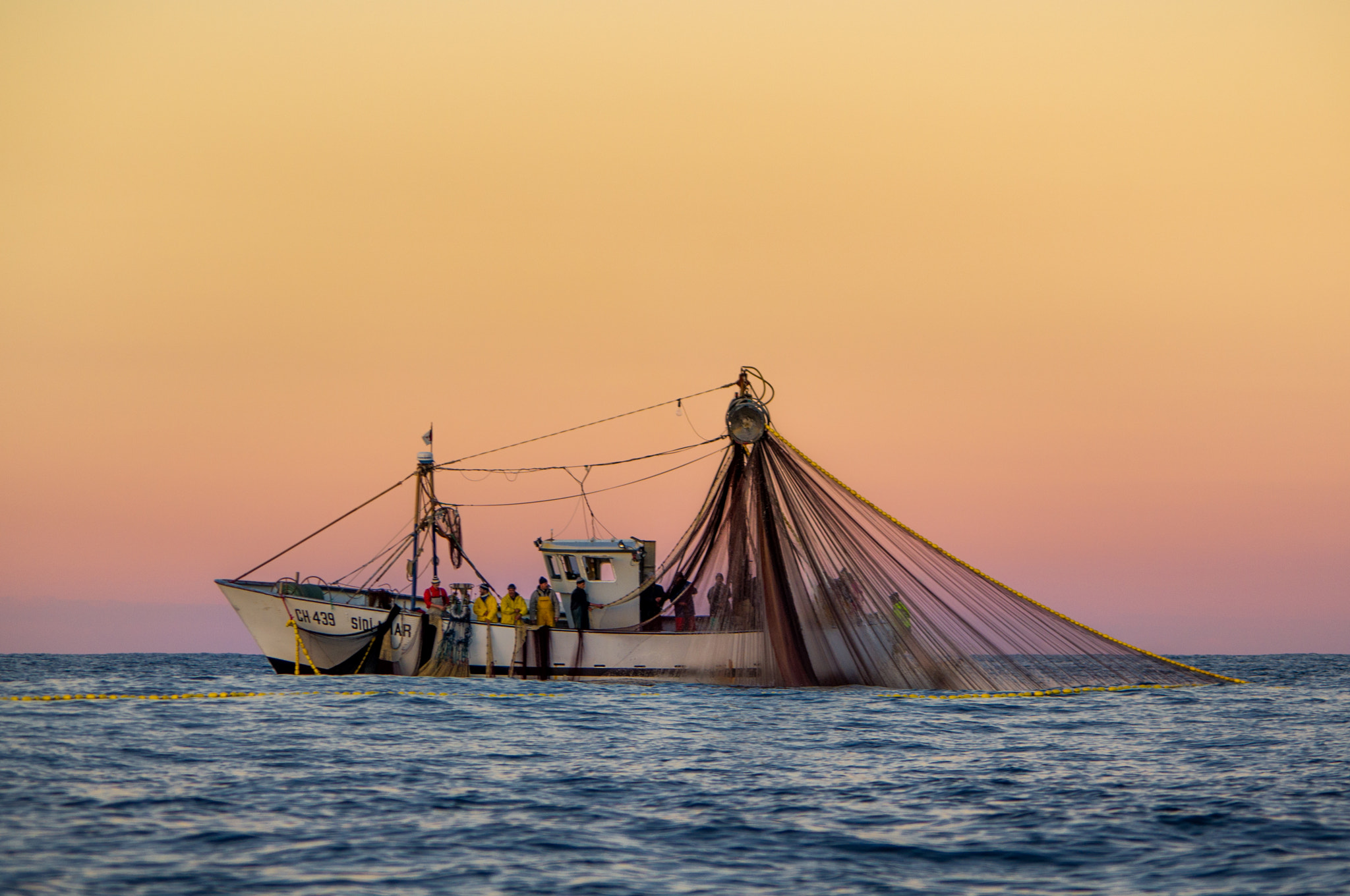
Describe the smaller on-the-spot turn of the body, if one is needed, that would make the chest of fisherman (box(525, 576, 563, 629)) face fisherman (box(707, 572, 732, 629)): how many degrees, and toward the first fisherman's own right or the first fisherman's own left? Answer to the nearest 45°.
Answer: approximately 45° to the first fisherman's own left

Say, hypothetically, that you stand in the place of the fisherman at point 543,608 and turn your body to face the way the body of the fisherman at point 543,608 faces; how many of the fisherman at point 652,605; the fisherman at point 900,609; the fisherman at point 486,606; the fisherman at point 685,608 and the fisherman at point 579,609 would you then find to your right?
1

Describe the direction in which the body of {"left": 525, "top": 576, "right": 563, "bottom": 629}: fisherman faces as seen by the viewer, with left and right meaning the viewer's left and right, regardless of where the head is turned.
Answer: facing the viewer

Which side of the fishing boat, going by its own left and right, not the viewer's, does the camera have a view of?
left

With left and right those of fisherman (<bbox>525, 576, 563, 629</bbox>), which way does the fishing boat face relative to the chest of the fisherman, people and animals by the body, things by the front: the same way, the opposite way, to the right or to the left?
to the right

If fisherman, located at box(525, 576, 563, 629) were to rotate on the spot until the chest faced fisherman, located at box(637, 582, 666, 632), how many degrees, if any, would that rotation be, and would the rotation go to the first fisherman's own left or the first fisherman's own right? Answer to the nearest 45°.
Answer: approximately 45° to the first fisherman's own left

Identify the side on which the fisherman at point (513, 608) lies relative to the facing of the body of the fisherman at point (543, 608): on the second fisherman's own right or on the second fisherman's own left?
on the second fisherman's own right

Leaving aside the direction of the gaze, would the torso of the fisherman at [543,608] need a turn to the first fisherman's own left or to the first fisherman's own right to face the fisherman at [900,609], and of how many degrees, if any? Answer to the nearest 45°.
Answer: approximately 45° to the first fisherman's own left
